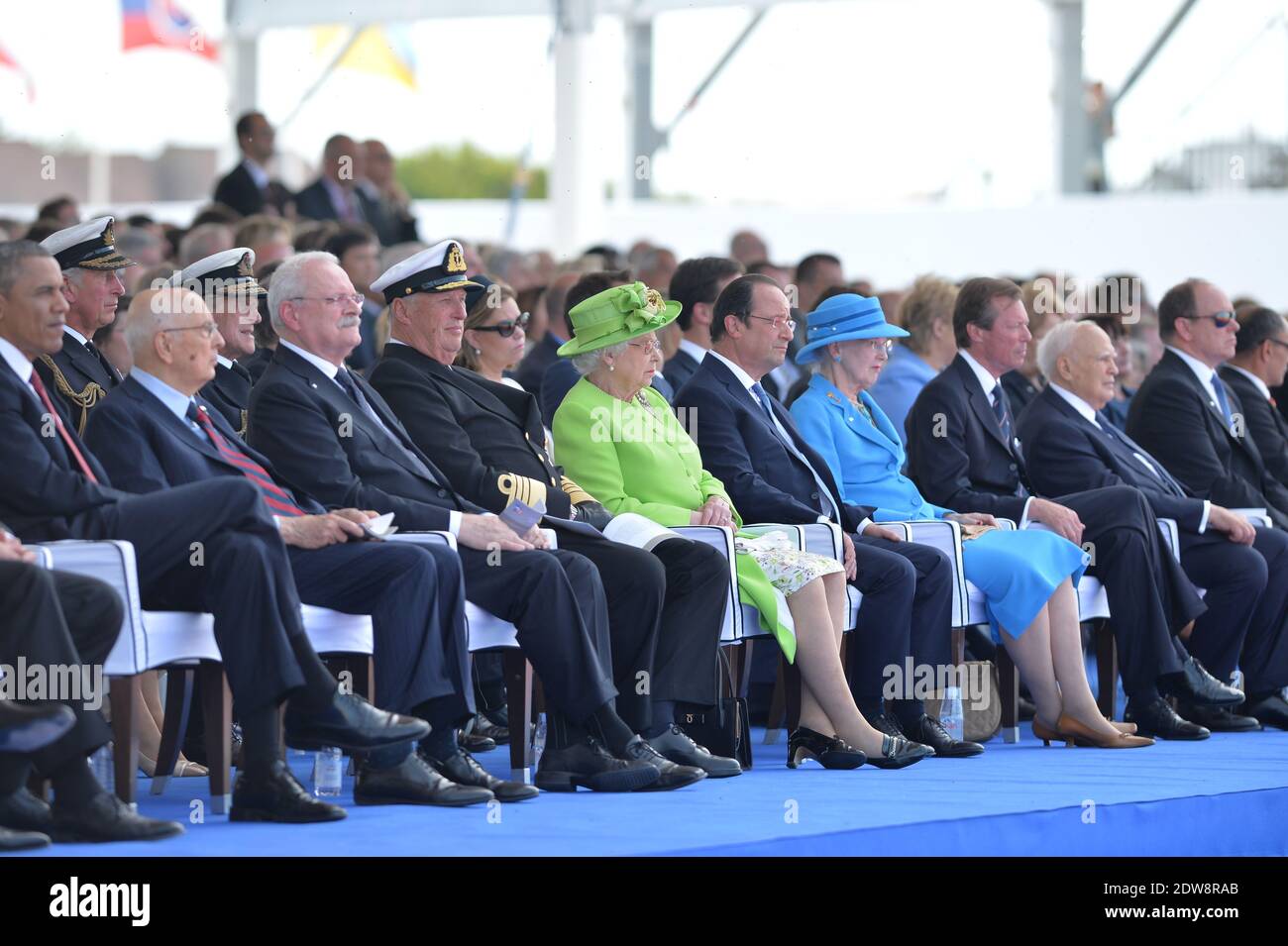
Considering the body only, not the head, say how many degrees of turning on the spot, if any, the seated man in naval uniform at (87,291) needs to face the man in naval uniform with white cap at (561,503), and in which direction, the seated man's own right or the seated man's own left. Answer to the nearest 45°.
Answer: approximately 45° to the seated man's own left

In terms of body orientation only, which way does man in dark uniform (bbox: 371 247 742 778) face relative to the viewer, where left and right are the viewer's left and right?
facing the viewer and to the right of the viewer

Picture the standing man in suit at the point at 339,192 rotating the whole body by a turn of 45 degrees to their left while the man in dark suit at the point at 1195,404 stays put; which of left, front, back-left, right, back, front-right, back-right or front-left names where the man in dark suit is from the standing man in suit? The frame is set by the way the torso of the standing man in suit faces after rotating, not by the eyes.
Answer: front-right

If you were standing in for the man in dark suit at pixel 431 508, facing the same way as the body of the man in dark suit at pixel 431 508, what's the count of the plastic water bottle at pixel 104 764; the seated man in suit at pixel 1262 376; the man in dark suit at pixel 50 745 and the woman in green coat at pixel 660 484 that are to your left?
2

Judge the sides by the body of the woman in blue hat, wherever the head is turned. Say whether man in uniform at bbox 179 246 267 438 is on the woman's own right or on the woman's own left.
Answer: on the woman's own right

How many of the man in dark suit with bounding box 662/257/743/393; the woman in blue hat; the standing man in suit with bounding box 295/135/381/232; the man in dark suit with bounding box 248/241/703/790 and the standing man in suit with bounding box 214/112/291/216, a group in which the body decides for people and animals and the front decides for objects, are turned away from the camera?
0

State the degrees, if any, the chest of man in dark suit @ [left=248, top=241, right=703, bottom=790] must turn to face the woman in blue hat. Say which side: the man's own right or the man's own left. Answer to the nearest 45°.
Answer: approximately 90° to the man's own left

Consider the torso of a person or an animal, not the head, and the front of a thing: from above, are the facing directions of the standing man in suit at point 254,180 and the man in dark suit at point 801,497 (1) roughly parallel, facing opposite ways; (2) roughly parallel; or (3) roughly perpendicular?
roughly parallel

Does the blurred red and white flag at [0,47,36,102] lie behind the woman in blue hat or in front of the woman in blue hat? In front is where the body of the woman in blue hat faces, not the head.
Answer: behind

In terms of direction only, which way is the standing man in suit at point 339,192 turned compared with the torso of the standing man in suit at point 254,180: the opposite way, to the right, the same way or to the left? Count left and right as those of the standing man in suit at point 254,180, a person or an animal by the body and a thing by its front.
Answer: the same way

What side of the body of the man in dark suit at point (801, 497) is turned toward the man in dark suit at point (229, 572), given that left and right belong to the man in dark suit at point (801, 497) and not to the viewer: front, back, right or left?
right

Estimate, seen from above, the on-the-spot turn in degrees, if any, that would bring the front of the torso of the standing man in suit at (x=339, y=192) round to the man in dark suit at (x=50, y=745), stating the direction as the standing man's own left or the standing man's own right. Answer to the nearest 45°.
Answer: approximately 45° to the standing man's own right

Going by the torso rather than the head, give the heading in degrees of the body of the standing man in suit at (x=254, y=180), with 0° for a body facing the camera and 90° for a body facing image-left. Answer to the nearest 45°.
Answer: approximately 315°

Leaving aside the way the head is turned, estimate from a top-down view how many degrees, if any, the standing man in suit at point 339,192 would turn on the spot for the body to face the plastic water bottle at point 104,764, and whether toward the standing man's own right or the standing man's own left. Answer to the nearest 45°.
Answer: approximately 45° to the standing man's own right

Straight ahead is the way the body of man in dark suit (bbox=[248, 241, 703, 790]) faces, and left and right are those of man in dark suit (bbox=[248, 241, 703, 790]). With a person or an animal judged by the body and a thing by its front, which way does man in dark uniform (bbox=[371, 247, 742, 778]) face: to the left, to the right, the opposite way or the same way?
the same way

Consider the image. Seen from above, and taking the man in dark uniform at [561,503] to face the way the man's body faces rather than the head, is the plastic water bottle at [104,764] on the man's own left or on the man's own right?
on the man's own right

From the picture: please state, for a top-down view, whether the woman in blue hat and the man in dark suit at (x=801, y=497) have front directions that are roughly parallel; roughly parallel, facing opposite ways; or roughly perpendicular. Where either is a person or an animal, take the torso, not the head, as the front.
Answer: roughly parallel

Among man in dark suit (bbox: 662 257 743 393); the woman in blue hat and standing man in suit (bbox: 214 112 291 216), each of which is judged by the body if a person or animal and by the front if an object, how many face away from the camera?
0

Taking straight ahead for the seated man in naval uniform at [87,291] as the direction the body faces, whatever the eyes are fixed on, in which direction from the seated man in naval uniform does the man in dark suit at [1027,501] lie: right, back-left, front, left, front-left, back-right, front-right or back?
front-left
